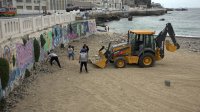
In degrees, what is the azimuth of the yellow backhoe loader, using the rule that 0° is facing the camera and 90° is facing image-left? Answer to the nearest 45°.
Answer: approximately 90°

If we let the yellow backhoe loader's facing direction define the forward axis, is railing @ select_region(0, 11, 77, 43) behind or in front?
in front
